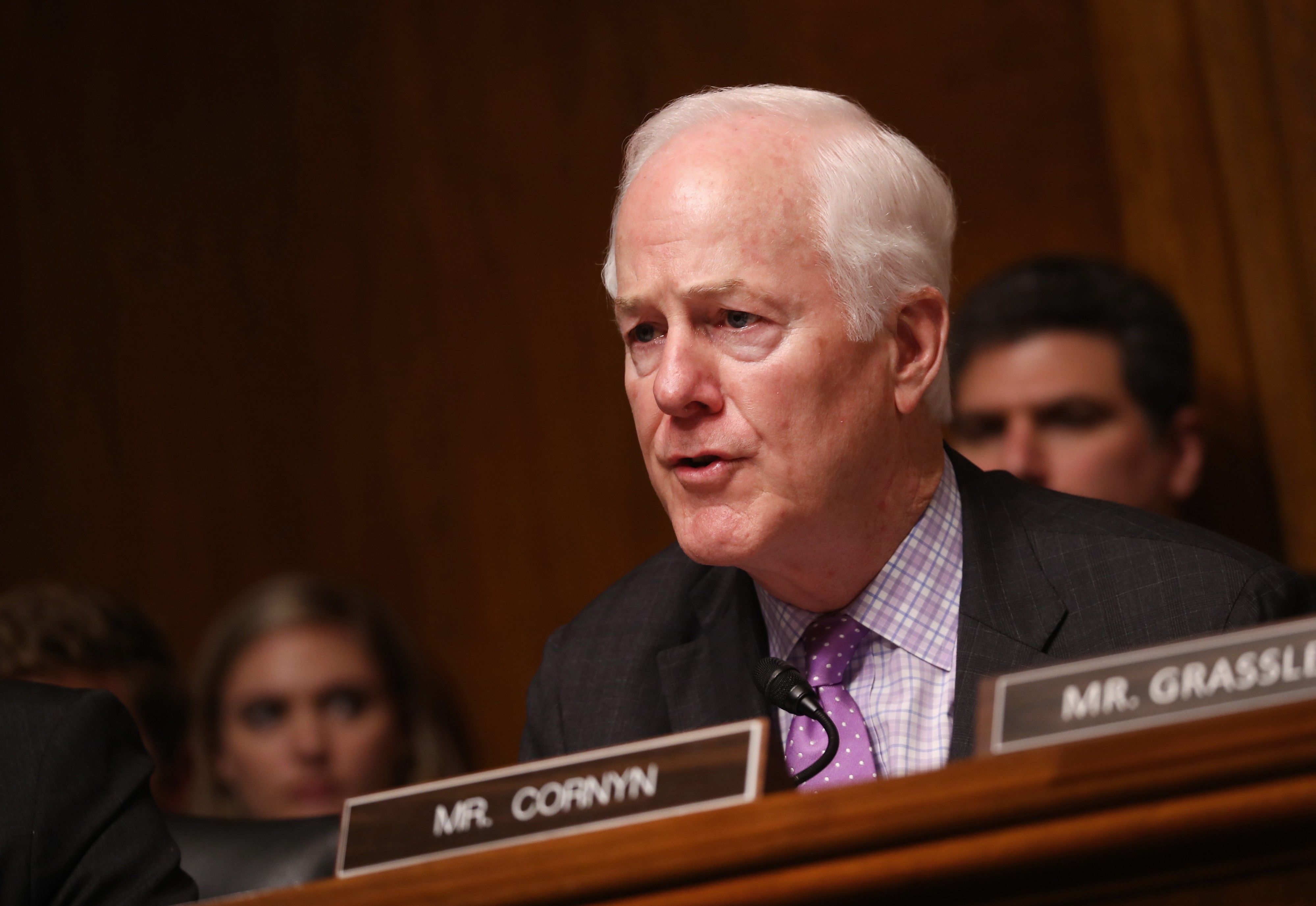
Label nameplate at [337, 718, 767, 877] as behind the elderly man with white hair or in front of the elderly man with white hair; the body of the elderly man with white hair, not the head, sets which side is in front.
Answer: in front

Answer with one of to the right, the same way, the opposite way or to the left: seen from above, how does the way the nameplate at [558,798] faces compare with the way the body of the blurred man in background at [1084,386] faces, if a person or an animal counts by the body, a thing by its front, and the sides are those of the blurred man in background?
the same way

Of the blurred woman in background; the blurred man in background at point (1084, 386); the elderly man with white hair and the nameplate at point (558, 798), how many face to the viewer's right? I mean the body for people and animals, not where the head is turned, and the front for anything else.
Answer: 0

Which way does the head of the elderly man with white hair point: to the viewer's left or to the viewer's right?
to the viewer's left

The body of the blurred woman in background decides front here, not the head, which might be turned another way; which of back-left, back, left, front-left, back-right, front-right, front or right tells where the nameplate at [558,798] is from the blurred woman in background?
front

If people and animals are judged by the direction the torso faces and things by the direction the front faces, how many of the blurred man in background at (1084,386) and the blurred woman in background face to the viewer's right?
0

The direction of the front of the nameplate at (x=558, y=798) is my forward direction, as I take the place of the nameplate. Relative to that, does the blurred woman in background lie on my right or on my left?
on my right

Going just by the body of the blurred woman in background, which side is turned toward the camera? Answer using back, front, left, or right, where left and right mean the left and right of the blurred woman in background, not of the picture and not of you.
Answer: front

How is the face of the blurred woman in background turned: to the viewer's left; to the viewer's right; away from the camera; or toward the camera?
toward the camera

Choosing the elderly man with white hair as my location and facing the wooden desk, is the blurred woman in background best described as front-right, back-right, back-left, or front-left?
back-right

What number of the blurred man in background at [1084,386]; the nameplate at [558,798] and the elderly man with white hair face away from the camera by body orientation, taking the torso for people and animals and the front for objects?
0

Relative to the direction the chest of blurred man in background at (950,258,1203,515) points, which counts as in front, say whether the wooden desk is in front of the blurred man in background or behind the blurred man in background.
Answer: in front

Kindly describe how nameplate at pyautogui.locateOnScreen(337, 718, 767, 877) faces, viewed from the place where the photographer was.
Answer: facing the viewer and to the left of the viewer
